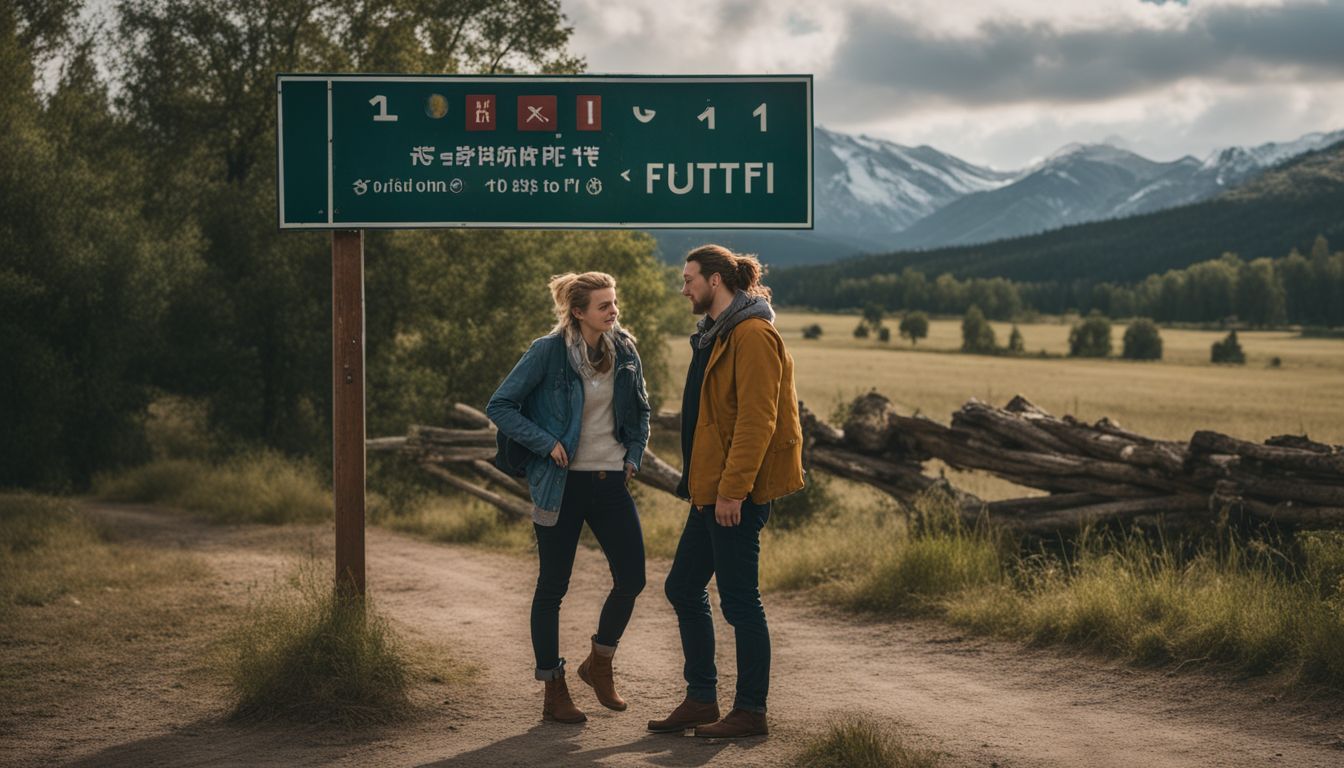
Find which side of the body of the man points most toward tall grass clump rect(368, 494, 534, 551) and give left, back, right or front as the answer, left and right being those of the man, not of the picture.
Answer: right

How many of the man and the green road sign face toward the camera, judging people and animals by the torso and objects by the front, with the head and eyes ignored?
1

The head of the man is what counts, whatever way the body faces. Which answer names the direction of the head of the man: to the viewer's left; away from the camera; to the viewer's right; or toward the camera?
to the viewer's left

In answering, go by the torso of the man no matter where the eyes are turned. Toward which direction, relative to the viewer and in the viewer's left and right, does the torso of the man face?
facing to the left of the viewer

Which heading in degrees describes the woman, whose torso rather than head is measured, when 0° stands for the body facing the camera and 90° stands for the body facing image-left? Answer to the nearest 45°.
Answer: approximately 315°

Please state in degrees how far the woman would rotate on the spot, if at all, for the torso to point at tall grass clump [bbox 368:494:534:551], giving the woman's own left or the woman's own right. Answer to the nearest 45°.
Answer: approximately 135° to the woman's own left

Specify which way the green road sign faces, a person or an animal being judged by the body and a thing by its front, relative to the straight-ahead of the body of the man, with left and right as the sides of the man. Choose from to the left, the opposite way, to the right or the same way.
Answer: to the left

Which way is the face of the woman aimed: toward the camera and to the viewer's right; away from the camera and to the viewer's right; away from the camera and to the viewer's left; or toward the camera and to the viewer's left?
toward the camera and to the viewer's right

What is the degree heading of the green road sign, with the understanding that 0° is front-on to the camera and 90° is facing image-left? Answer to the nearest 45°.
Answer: approximately 0°
